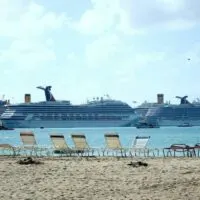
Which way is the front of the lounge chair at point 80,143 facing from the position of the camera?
facing away from the viewer and to the right of the viewer

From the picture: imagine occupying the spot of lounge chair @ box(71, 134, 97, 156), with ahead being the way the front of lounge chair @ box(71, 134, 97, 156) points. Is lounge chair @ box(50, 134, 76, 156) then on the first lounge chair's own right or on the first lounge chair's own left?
on the first lounge chair's own left
